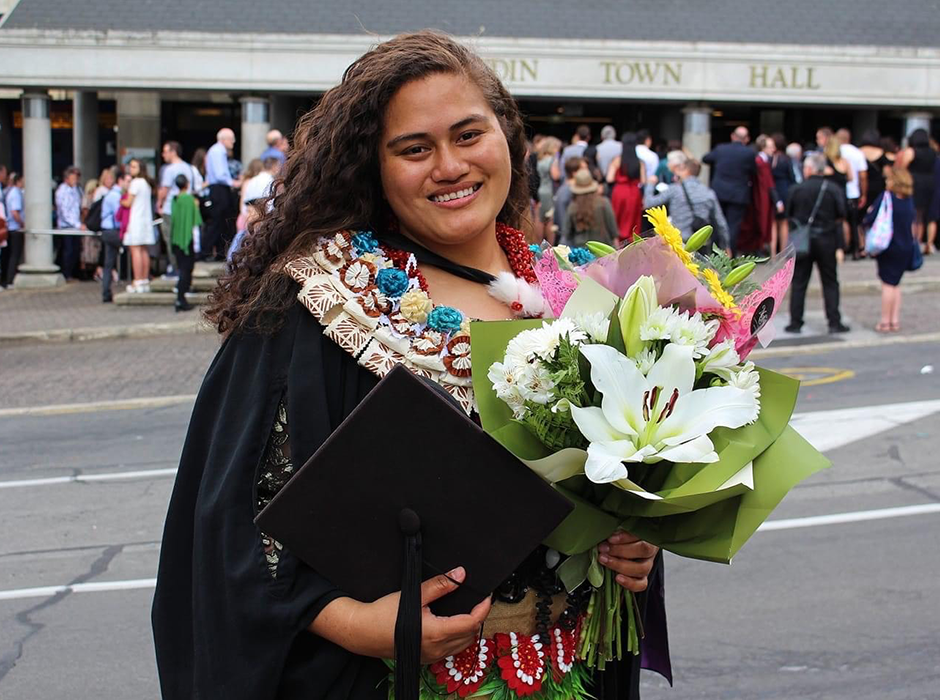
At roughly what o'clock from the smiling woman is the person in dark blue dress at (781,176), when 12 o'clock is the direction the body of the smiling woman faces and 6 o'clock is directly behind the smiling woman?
The person in dark blue dress is roughly at 8 o'clock from the smiling woman.

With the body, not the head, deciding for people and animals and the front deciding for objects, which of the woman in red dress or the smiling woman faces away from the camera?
the woman in red dress

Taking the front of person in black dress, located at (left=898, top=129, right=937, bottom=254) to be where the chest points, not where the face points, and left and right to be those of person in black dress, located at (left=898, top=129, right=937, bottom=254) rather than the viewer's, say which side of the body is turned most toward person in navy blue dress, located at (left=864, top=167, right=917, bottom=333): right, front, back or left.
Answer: back

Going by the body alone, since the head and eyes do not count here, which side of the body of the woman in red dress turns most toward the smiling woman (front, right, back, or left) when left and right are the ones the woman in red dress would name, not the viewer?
back

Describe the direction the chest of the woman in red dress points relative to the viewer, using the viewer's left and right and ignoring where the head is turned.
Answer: facing away from the viewer

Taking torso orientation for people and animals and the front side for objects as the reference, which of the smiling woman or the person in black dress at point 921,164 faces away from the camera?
the person in black dress

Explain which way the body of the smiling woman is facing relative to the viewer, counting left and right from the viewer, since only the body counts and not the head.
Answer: facing the viewer and to the right of the viewer

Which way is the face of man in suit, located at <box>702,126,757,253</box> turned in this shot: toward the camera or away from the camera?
away from the camera

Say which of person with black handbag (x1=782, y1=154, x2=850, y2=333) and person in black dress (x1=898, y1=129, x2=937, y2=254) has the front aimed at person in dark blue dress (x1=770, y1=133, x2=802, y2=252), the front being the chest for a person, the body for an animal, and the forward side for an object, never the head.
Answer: the person with black handbag

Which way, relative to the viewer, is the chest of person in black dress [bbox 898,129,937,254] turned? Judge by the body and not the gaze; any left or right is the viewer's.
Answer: facing away from the viewer
